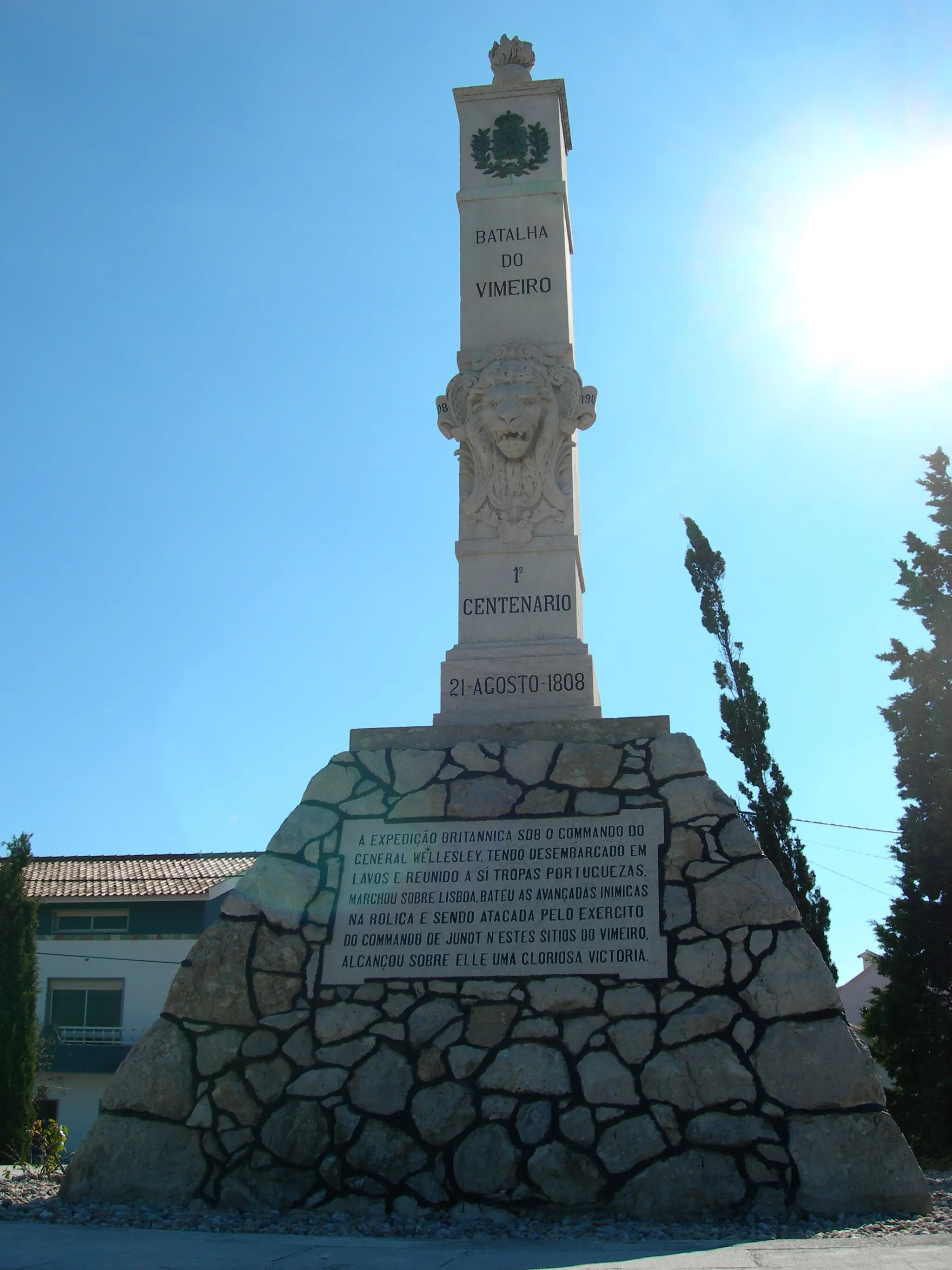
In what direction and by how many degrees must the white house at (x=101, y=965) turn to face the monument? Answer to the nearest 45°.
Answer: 0° — it already faces it

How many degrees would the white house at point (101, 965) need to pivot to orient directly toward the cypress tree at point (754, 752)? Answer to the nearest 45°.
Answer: approximately 45° to its left

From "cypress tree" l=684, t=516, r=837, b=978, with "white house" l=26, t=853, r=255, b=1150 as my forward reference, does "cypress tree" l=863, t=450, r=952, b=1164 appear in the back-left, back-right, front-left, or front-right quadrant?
back-left

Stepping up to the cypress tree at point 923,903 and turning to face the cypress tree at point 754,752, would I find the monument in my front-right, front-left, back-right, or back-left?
back-left

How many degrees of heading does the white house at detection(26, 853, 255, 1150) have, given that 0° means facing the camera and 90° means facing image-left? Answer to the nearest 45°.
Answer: approximately 0°

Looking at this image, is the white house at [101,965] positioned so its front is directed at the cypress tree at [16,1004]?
yes

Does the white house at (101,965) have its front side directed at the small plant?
yes
